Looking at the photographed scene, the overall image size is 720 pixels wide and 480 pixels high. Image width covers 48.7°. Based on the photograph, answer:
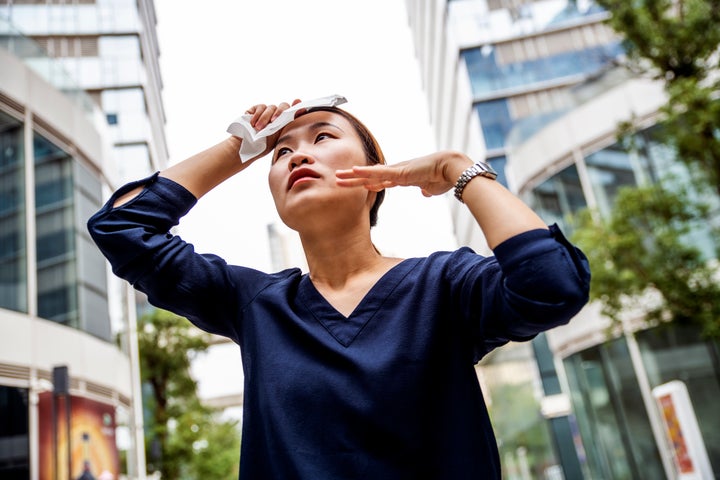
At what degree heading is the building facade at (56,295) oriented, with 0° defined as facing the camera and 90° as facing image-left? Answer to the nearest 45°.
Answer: approximately 315°

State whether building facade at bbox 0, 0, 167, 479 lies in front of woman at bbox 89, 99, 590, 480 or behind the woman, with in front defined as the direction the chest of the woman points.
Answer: behind

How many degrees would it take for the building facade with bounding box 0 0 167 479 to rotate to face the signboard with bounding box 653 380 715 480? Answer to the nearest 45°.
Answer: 0° — it already faces it

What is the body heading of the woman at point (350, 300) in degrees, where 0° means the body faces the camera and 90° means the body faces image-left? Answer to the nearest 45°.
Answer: approximately 0°

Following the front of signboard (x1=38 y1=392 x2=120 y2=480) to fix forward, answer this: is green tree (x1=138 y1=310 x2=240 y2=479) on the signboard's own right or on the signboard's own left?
on the signboard's own left

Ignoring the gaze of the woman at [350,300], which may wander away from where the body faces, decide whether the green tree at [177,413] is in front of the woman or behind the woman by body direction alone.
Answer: behind

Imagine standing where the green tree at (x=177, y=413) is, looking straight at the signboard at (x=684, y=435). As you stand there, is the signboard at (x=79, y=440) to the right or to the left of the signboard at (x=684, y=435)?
right

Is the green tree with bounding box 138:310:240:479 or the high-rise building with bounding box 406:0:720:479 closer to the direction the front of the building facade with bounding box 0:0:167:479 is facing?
the high-rise building

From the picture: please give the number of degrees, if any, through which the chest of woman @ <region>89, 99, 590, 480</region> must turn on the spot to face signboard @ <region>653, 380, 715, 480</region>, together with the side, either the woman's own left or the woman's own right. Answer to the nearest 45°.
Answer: approximately 135° to the woman's own left

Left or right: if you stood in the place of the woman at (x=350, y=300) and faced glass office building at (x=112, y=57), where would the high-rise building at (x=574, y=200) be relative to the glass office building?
right

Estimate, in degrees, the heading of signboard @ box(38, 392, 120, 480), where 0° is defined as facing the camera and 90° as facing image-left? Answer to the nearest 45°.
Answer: approximately 315°
